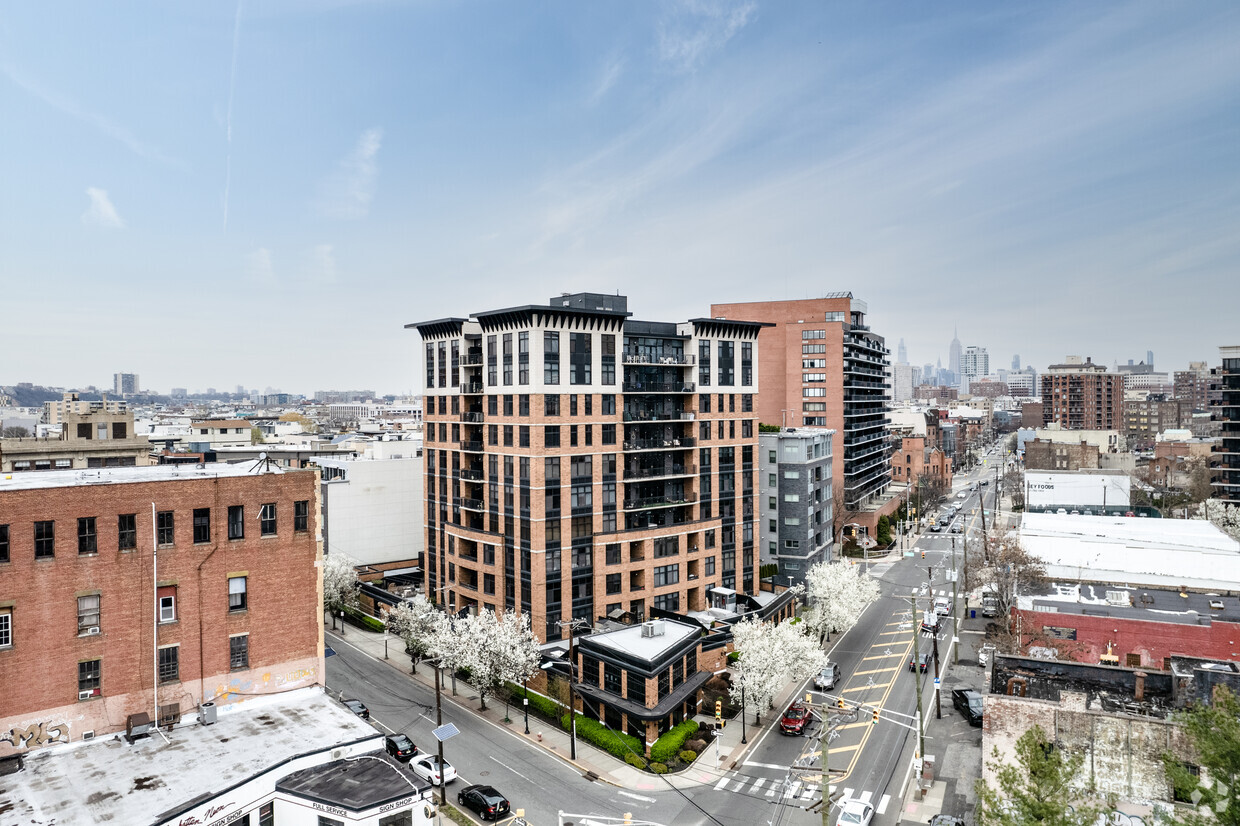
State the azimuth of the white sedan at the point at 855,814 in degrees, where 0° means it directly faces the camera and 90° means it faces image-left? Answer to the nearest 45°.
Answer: approximately 180°

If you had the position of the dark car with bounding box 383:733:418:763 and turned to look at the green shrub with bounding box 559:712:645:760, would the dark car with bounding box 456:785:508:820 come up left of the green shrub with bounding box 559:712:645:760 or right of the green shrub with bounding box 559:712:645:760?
right

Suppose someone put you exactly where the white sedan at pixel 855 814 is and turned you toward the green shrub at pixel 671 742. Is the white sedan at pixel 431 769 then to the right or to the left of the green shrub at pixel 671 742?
left

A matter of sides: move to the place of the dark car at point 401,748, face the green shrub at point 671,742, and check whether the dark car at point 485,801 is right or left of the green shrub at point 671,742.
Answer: right

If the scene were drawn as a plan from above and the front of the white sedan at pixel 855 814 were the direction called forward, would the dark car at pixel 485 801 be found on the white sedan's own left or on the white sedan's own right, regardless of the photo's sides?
on the white sedan's own left

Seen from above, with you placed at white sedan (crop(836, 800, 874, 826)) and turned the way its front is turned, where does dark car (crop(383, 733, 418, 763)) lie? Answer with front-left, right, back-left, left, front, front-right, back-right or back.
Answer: left

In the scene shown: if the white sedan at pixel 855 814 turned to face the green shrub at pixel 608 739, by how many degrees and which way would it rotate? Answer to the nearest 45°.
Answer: approximately 90° to its left

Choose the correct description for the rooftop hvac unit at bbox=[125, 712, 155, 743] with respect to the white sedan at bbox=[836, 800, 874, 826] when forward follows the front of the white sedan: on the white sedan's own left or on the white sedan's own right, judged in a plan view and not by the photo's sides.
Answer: on the white sedan's own left

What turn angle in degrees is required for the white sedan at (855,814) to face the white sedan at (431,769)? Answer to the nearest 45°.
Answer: approximately 90° to its left

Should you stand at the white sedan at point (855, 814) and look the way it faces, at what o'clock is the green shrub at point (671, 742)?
The green shrub is roughly at 10 o'clock from the white sedan.
